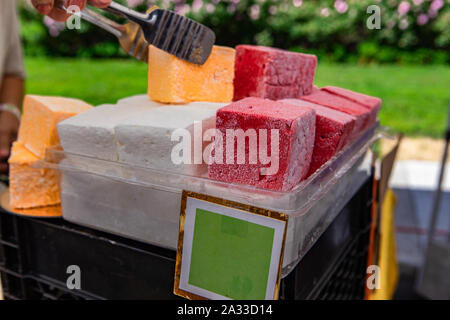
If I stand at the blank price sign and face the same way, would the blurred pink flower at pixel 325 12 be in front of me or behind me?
behind

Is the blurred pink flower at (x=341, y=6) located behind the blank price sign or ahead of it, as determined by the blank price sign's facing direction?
behind

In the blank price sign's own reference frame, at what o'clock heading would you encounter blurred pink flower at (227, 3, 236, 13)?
The blurred pink flower is roughly at 6 o'clock from the blank price sign.

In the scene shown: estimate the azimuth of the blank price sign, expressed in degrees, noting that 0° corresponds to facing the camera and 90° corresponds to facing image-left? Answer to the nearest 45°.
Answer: approximately 0°

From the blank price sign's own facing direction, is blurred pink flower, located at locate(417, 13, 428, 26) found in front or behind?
behind
